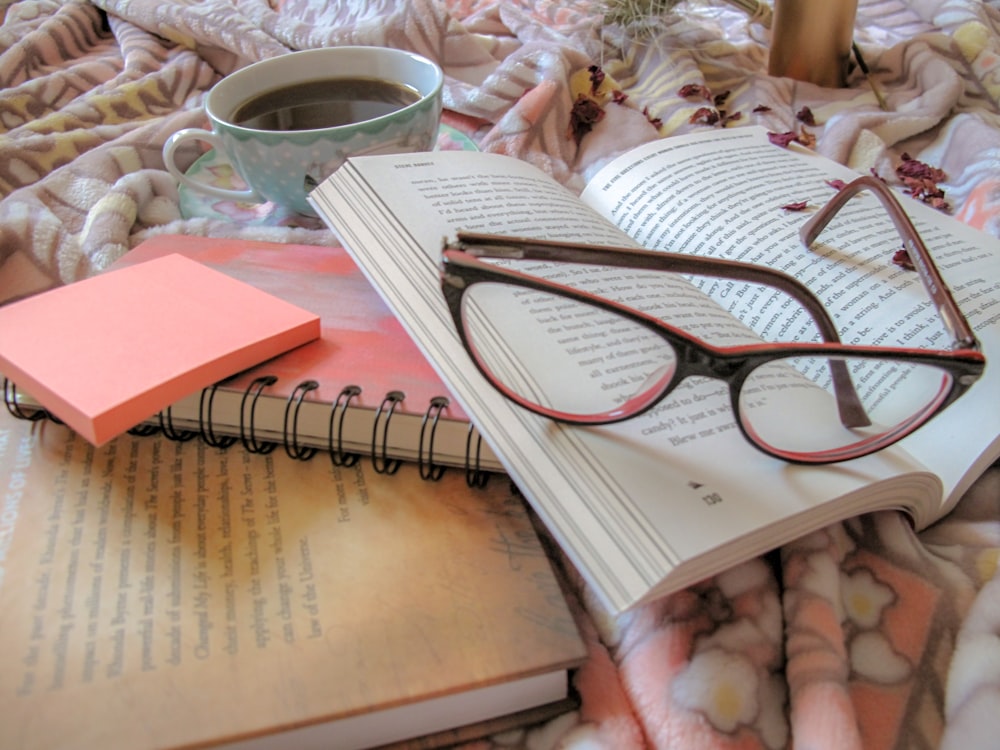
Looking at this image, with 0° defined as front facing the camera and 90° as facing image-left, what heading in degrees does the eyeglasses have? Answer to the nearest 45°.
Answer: approximately 0°
